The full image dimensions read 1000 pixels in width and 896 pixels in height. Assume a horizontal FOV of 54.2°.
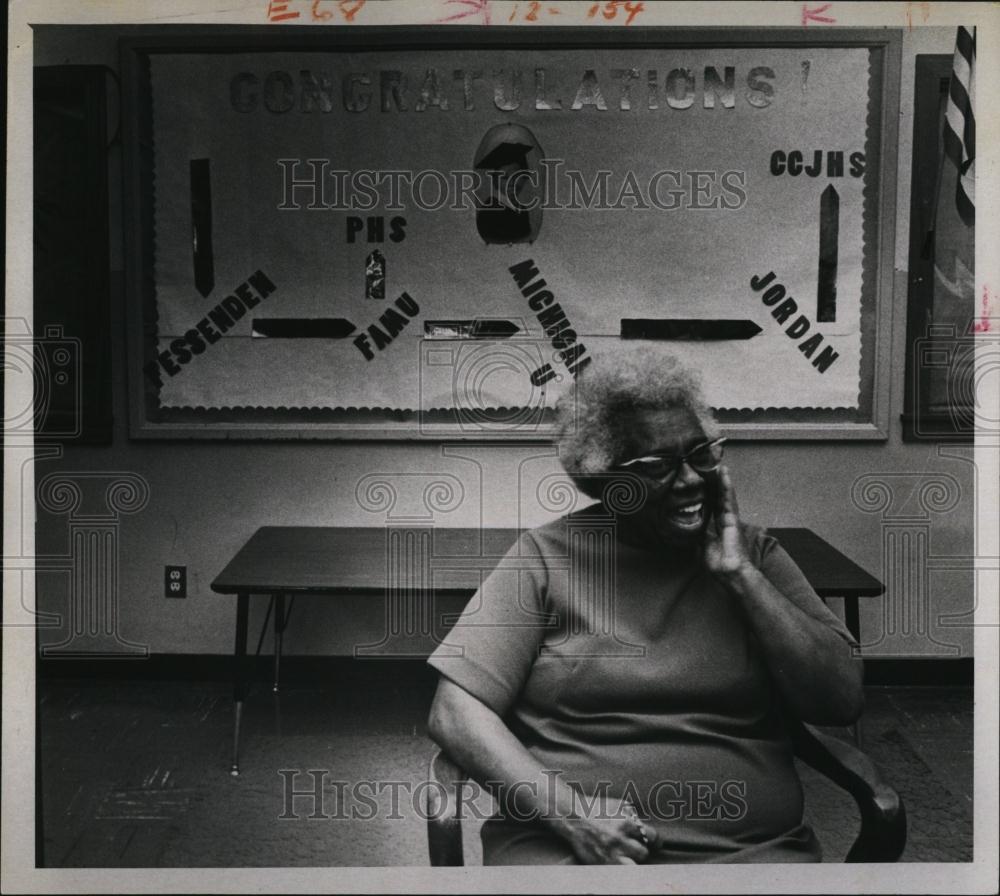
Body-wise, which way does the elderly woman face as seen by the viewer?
toward the camera

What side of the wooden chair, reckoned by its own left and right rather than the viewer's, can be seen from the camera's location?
front

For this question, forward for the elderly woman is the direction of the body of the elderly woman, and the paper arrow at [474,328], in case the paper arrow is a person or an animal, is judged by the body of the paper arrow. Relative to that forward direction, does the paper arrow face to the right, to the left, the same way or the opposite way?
to the left

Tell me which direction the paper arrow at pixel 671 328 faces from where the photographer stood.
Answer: facing to the right of the viewer

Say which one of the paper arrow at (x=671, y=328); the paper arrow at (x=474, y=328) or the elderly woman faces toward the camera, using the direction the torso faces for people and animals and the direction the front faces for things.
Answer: the elderly woman

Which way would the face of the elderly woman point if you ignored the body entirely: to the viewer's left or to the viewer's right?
to the viewer's right

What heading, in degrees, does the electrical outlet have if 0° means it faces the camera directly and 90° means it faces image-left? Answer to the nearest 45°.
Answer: approximately 0°

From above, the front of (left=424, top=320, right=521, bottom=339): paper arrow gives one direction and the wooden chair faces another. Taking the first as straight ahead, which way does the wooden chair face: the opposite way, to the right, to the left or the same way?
to the right

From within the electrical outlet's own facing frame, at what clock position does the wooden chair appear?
The wooden chair is roughly at 10 o'clock from the electrical outlet.

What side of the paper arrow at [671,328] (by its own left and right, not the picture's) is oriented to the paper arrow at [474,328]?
back

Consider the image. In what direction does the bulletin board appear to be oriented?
toward the camera

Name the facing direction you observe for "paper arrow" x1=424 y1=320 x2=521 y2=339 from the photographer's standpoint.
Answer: facing to the right of the viewer

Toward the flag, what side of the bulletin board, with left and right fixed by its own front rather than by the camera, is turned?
left

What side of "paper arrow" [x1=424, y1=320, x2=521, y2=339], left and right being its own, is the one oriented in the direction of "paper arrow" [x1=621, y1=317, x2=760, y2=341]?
front

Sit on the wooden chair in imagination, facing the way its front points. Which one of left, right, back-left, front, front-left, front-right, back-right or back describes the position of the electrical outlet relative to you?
right

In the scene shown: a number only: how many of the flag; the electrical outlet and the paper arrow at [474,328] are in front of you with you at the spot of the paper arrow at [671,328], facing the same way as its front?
1

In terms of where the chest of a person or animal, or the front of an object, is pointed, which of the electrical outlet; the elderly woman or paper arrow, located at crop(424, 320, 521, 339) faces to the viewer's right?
the paper arrow

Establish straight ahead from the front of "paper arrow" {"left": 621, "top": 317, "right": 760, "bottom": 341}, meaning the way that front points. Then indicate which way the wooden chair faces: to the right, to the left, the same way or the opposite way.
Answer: to the right
